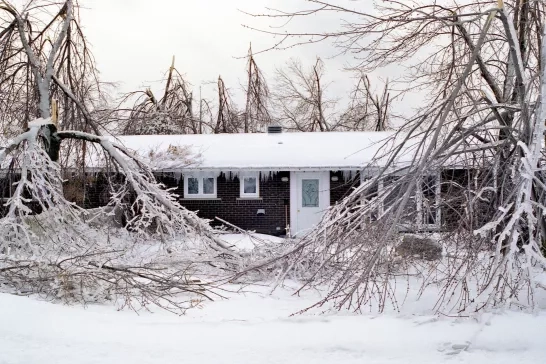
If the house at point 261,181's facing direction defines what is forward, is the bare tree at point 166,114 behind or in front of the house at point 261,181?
behind

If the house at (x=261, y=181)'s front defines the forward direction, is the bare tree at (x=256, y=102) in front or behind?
behind

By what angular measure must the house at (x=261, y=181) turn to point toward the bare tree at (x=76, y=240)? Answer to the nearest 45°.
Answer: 0° — it already faces it

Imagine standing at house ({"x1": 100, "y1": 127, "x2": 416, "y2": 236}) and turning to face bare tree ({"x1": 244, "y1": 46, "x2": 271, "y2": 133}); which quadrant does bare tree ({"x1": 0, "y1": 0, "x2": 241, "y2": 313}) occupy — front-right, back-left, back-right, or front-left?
back-left

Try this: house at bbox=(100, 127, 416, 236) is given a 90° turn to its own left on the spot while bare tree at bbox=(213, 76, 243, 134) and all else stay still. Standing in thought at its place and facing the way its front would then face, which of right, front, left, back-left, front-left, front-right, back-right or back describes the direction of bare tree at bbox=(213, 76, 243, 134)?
left

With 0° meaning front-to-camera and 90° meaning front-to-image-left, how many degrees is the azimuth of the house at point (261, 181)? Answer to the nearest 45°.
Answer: approximately 0°
